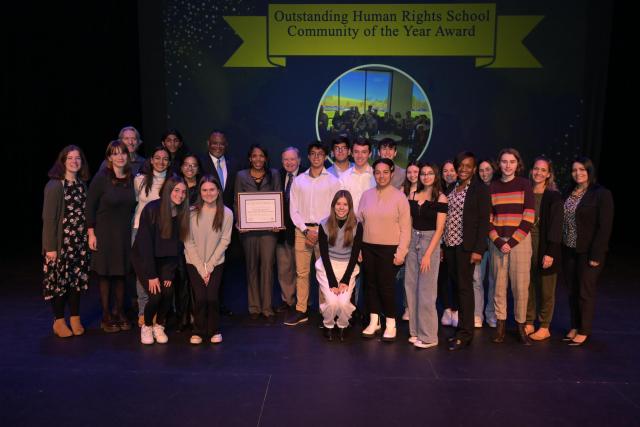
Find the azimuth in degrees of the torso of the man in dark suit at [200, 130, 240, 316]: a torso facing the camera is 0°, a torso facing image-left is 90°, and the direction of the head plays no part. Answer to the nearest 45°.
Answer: approximately 0°

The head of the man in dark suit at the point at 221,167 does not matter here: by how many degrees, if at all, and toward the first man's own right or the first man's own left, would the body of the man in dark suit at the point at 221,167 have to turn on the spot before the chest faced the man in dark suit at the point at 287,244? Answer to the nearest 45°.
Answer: approximately 45° to the first man's own left

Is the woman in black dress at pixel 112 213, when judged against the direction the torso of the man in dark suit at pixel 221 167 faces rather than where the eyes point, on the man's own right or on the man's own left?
on the man's own right

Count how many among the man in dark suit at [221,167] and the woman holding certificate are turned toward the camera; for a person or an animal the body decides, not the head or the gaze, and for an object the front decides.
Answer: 2

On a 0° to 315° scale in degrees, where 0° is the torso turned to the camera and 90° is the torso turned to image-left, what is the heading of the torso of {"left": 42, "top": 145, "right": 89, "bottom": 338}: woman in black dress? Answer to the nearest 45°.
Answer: approximately 315°

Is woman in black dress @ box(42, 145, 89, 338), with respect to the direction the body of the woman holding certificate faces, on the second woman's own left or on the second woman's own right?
on the second woman's own right

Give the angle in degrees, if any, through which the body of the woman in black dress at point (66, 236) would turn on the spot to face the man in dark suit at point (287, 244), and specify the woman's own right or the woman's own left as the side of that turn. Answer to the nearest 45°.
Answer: approximately 45° to the woman's own left

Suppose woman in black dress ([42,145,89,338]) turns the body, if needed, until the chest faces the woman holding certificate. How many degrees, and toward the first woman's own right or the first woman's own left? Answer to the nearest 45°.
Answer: approximately 45° to the first woman's own left
